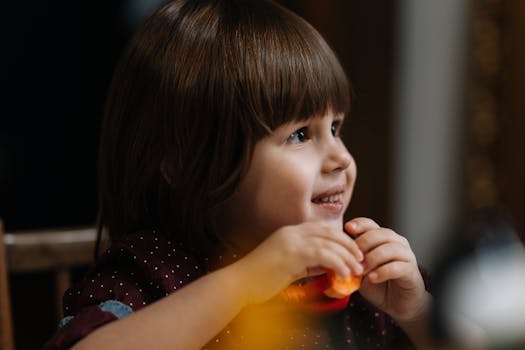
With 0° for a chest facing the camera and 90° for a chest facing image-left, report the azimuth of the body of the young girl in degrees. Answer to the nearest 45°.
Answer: approximately 315°
